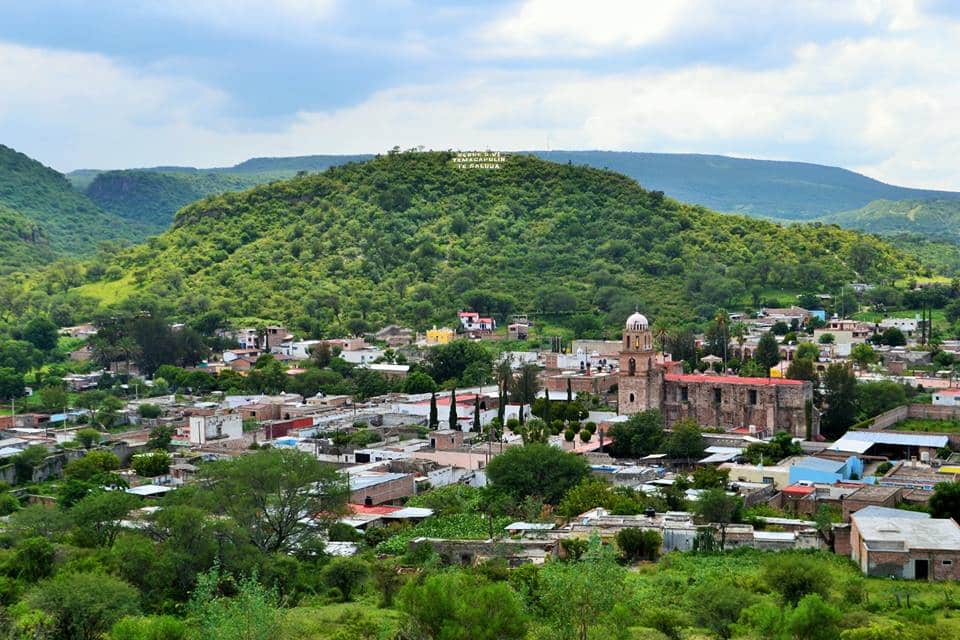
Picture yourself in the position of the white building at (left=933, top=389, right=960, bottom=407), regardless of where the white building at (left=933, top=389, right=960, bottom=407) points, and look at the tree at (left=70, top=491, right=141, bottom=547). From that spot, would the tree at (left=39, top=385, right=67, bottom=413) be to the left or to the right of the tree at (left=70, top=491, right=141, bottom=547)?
right

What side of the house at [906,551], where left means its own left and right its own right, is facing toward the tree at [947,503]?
back

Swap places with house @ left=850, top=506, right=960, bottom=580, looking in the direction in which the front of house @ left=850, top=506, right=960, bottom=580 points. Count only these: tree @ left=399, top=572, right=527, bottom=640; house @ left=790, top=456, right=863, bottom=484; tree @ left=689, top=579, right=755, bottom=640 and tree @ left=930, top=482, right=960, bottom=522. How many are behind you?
2

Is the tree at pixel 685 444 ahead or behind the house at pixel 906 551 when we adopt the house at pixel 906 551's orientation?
behind

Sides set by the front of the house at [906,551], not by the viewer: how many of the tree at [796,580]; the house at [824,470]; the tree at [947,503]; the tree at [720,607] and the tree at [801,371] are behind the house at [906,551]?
3

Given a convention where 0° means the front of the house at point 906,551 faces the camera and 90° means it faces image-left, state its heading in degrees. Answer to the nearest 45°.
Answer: approximately 0°

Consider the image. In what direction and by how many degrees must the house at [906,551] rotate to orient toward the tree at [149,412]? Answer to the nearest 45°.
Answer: approximately 135° to its right

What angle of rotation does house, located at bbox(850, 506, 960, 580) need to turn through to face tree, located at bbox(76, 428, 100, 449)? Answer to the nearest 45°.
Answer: approximately 90° to its right

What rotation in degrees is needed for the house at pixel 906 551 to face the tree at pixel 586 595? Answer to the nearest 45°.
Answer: approximately 45° to its right

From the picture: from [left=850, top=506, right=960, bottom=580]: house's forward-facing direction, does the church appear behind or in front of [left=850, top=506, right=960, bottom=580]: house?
behind

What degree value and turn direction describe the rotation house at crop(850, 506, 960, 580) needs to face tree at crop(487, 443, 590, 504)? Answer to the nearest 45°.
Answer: approximately 135° to its right

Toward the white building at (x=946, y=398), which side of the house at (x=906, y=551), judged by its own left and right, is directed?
back
